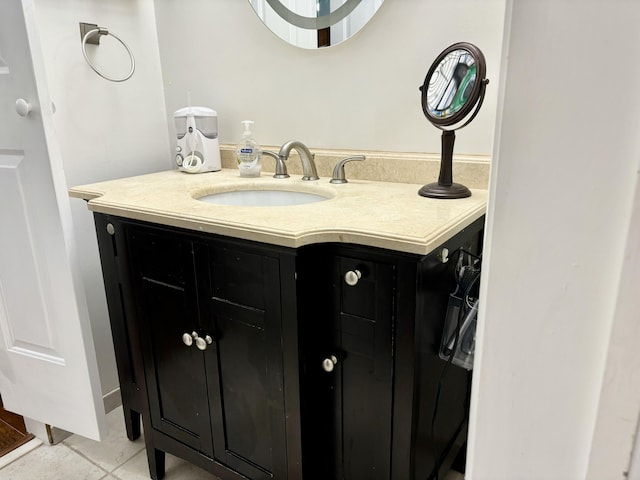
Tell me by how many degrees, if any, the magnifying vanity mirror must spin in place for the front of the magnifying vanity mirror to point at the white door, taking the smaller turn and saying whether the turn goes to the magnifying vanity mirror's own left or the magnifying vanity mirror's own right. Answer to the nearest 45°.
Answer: approximately 45° to the magnifying vanity mirror's own right

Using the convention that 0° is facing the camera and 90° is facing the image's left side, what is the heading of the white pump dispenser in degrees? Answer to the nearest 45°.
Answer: approximately 0°

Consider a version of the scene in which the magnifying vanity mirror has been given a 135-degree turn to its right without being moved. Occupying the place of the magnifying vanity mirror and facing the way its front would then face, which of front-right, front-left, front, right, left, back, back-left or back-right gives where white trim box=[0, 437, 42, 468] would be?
left

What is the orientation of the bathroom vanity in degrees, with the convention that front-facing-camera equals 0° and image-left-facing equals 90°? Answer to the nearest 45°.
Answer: approximately 45°

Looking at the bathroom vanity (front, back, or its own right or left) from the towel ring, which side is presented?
right

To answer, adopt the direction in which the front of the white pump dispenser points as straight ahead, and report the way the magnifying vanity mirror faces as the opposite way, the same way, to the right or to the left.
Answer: to the right

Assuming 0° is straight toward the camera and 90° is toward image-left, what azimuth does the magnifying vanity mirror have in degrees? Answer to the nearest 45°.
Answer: approximately 45°
